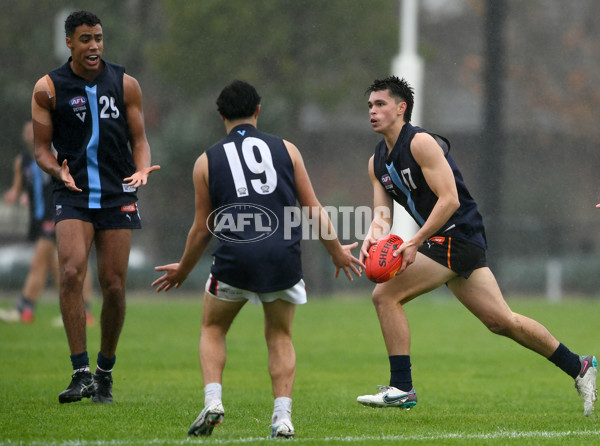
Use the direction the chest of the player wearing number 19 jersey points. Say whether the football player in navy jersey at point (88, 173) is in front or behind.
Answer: in front

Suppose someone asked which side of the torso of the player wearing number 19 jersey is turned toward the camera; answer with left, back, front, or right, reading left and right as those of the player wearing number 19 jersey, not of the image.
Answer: back

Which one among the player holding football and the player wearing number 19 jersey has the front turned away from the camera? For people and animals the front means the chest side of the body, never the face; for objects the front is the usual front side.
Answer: the player wearing number 19 jersey

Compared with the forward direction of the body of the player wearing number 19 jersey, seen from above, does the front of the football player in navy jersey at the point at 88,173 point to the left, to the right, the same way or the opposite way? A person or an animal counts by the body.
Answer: the opposite way

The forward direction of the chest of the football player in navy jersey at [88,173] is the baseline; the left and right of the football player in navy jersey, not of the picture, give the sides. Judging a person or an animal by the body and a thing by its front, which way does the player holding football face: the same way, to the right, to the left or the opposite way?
to the right

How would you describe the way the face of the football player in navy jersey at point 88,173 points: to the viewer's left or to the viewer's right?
to the viewer's right

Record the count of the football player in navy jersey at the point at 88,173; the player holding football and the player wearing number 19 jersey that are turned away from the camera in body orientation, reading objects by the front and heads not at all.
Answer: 1

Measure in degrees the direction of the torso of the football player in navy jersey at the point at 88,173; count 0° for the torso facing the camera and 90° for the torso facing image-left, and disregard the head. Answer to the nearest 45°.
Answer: approximately 0°

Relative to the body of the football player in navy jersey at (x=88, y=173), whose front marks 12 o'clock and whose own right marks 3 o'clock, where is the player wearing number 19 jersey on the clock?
The player wearing number 19 jersey is roughly at 11 o'clock from the football player in navy jersey.

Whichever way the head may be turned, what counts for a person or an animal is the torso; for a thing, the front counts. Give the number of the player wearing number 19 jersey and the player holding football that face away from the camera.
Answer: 1

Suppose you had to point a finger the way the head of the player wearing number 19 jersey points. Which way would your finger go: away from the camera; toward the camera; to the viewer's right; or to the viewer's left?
away from the camera

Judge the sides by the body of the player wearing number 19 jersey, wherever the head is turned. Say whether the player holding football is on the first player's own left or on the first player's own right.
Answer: on the first player's own right

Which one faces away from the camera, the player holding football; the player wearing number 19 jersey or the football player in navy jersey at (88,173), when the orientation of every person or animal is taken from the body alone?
the player wearing number 19 jersey

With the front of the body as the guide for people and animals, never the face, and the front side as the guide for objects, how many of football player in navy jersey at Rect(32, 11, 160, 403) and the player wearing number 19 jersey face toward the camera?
1

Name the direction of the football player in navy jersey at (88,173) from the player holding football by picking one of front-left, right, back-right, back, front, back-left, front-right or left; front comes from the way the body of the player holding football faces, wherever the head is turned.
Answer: front-right
